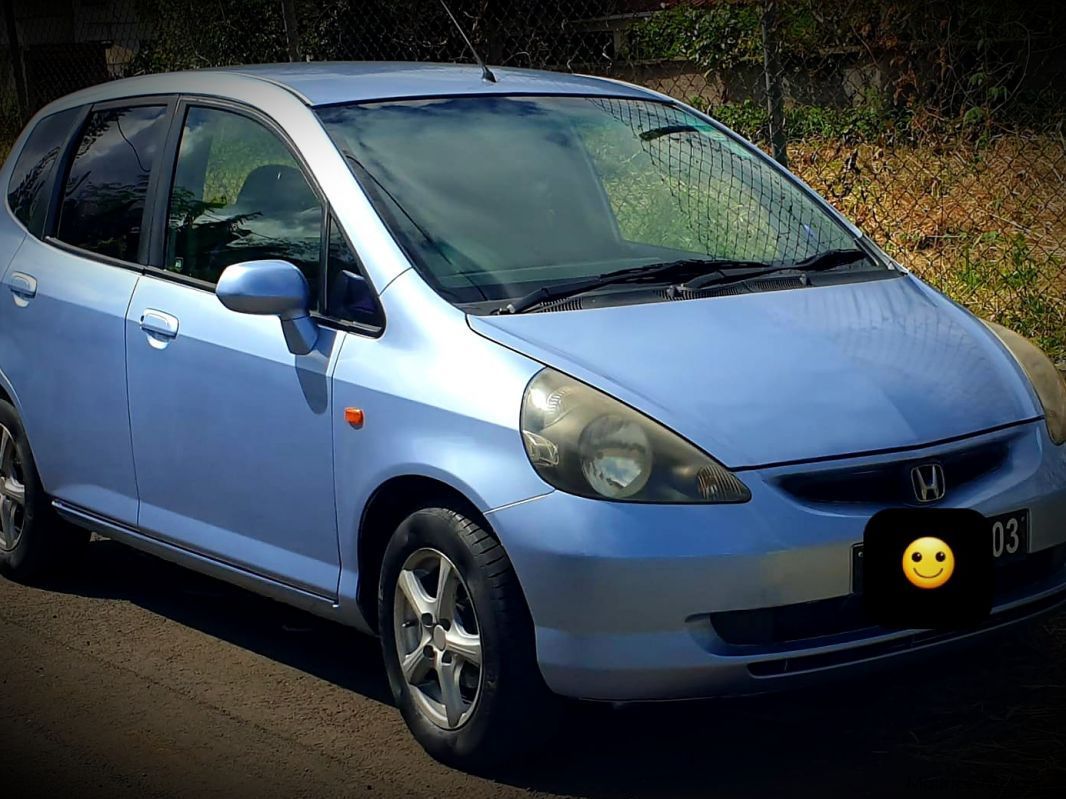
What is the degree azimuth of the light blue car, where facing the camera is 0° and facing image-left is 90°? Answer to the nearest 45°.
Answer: approximately 315°
